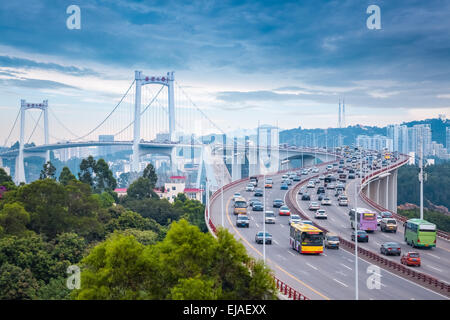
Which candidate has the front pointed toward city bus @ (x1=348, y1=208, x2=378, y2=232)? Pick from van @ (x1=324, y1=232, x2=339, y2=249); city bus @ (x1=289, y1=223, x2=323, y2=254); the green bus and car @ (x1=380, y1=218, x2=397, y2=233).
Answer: the green bus

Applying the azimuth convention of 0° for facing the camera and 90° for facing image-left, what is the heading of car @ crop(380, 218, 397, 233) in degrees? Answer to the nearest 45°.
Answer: approximately 135°

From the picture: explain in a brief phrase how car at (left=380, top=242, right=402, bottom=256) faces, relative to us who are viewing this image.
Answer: facing away from the viewer and to the left of the viewer

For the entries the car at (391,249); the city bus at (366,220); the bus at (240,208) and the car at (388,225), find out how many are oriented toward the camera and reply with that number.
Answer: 1

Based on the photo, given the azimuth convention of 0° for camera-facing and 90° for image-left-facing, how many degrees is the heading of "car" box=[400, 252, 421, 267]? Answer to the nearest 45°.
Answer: approximately 135°

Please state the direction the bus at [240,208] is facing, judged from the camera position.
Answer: facing the viewer

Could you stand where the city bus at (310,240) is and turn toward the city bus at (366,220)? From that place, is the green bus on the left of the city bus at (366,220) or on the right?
right

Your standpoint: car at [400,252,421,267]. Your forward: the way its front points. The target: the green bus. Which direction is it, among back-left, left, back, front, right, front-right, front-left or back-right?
front-right

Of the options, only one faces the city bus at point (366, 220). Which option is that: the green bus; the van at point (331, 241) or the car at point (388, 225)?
the green bus

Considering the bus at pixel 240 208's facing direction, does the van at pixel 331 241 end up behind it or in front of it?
in front

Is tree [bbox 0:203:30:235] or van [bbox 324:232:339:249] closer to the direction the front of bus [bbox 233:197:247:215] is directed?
the van

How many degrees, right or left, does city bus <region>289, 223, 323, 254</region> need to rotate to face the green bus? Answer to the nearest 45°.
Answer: approximately 90° to its left

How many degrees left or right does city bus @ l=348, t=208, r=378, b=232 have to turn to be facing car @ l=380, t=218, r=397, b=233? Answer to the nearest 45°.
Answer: approximately 90° to its right

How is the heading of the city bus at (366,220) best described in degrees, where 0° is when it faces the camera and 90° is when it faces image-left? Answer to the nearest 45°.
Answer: approximately 135°

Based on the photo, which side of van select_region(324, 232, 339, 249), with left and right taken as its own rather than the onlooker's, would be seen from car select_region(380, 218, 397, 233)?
left
